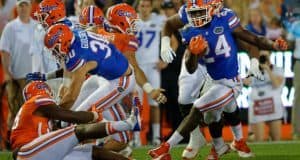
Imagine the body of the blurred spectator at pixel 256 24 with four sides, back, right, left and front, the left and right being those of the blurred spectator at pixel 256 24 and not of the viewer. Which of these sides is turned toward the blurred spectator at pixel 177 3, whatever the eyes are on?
right

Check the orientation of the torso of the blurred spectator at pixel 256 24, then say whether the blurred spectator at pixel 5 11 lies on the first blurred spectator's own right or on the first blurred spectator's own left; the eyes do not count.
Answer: on the first blurred spectator's own right

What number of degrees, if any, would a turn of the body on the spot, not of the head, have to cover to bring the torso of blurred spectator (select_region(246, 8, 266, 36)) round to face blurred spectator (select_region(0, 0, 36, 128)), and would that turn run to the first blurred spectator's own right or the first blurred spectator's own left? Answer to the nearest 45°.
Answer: approximately 45° to the first blurred spectator's own right
